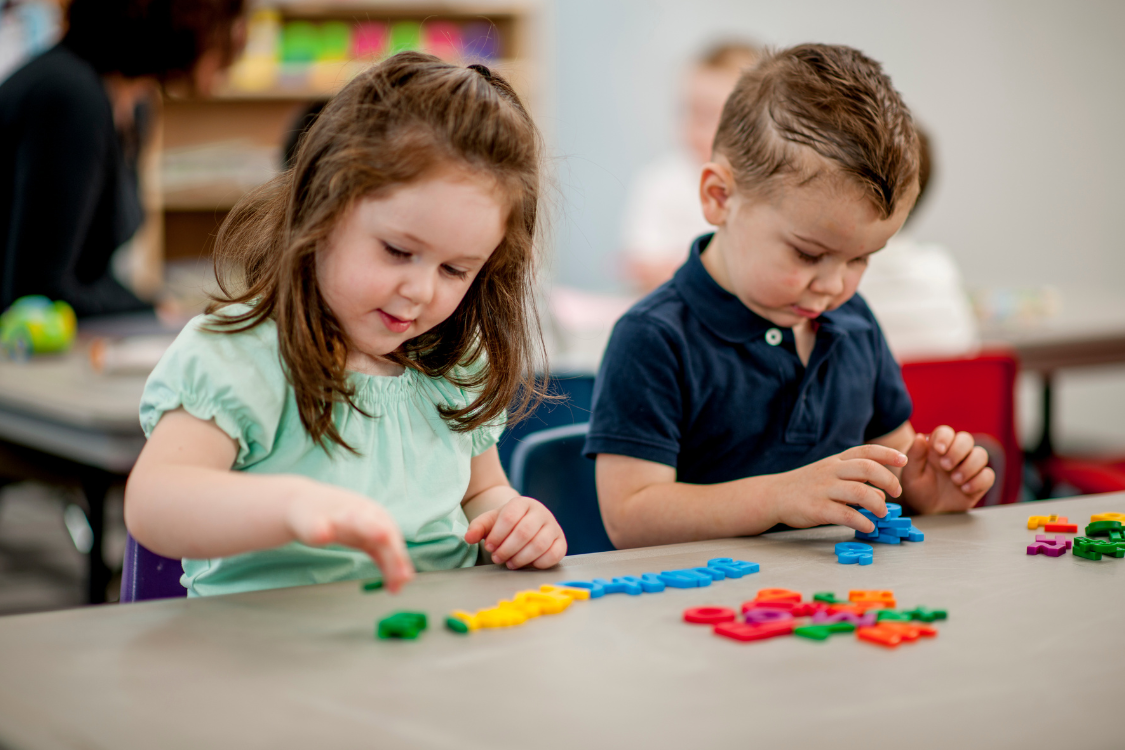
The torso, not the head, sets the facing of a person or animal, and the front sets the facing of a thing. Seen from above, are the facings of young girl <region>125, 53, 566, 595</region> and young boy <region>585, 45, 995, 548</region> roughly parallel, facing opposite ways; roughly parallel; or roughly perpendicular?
roughly parallel

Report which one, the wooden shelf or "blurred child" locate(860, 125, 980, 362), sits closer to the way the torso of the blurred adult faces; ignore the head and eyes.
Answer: the blurred child

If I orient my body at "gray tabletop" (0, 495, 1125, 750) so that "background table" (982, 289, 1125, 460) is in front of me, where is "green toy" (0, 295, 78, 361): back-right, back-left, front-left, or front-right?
front-left

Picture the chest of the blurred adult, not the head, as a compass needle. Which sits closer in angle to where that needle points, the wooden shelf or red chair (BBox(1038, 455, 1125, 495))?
the red chair

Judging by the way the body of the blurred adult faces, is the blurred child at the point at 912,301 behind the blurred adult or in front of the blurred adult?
in front

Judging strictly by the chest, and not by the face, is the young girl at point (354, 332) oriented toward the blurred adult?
no

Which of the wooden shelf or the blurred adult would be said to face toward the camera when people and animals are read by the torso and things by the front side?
the wooden shelf

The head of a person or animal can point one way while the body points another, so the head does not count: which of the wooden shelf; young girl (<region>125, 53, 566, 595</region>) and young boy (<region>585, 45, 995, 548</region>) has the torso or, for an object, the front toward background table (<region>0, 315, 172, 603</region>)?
the wooden shelf

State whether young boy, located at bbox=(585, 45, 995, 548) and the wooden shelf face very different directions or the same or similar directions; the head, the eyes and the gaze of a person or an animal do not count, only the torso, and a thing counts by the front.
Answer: same or similar directions

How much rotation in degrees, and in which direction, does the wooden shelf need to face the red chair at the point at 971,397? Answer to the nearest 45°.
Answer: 0° — it already faces it

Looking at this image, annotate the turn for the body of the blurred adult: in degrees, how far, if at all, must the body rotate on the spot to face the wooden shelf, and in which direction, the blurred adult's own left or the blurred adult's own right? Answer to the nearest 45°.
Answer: approximately 90° to the blurred adult's own left

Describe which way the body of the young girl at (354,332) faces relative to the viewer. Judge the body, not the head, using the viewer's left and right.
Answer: facing the viewer and to the right of the viewer

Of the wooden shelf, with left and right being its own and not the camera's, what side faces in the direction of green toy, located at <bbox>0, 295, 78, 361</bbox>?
front

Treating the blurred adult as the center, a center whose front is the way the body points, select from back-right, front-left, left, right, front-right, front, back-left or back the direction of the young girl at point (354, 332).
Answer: right

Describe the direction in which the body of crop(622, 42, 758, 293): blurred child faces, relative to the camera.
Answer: toward the camera

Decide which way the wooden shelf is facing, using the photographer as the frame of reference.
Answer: facing the viewer
